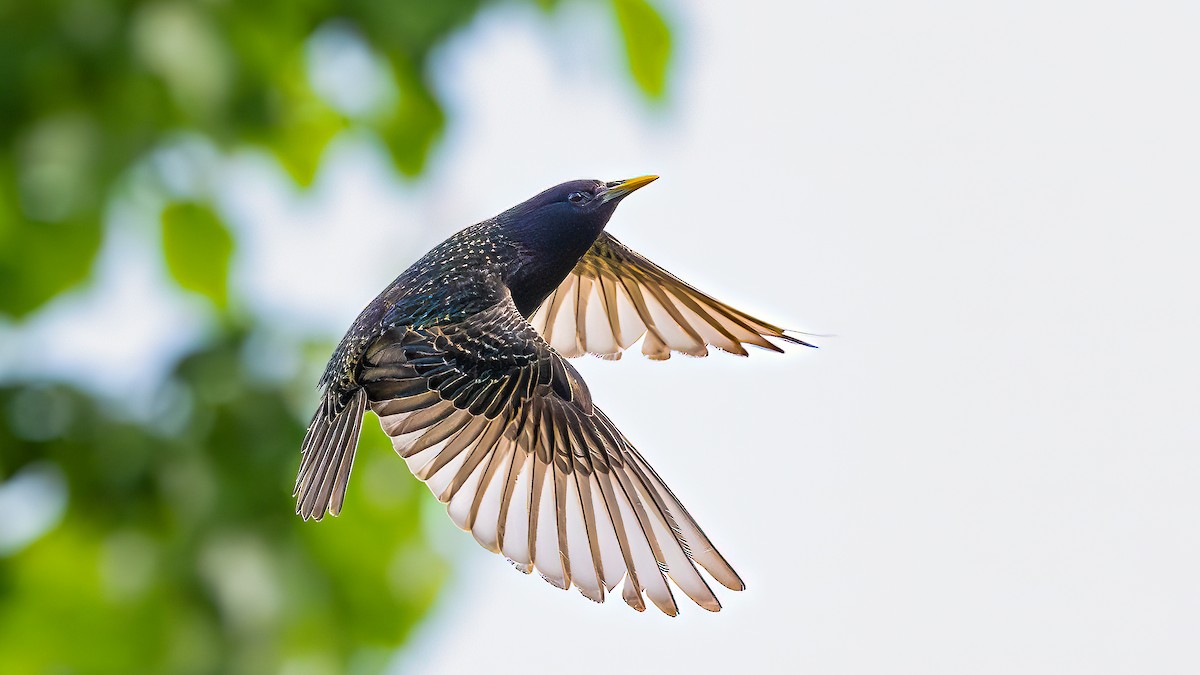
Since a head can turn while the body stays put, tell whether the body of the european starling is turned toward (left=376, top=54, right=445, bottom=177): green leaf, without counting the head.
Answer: no

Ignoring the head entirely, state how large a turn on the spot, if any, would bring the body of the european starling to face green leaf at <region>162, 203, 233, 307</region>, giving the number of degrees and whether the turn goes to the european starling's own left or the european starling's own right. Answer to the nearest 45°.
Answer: approximately 135° to the european starling's own left

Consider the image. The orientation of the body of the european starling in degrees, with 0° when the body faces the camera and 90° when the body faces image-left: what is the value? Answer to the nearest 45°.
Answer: approximately 270°

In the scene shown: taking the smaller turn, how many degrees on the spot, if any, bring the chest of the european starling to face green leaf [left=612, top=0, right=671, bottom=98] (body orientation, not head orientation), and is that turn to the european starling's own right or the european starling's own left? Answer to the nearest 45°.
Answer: approximately 90° to the european starling's own left
